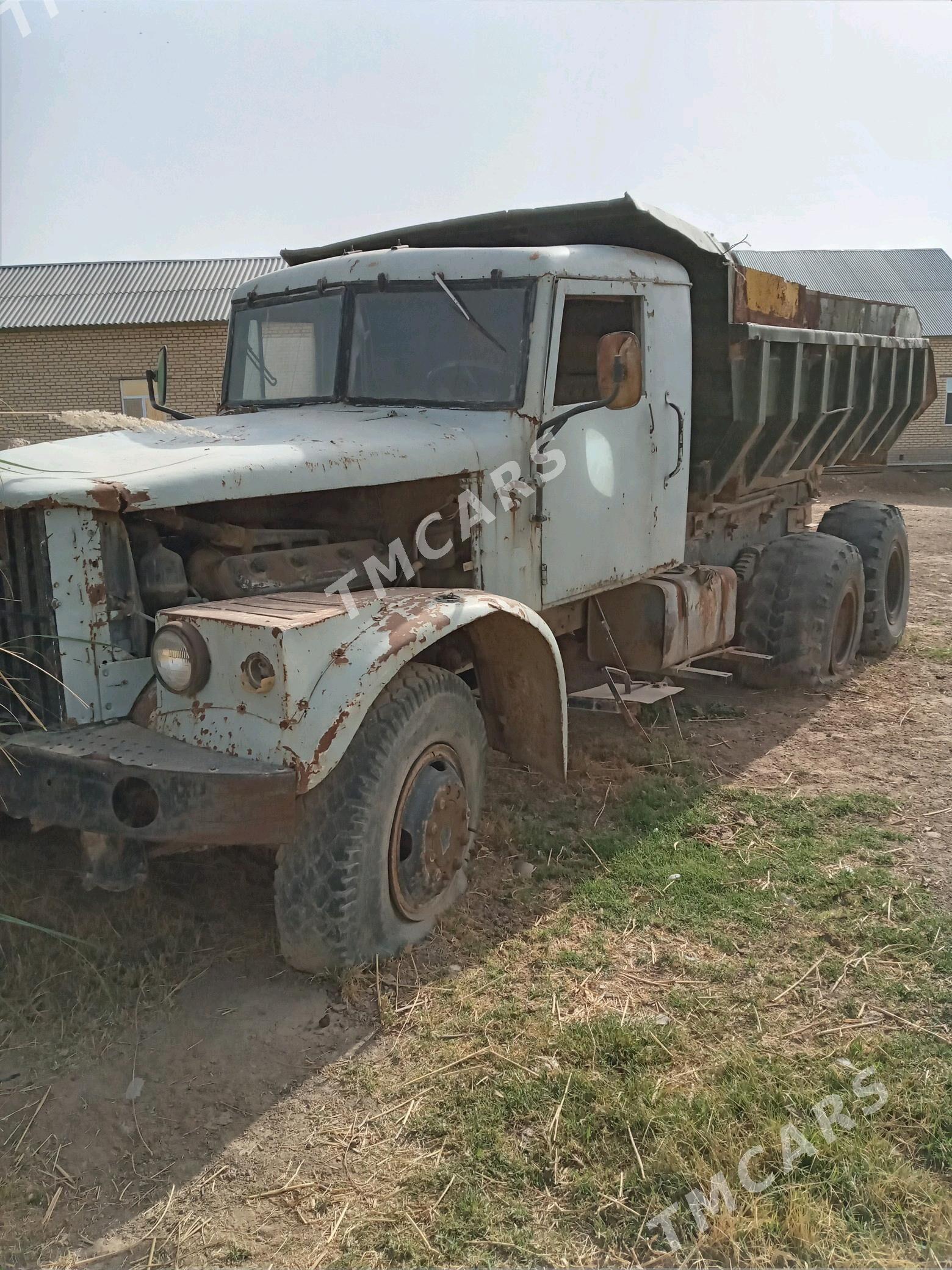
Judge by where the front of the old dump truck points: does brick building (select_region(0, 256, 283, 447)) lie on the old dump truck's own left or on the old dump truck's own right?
on the old dump truck's own right

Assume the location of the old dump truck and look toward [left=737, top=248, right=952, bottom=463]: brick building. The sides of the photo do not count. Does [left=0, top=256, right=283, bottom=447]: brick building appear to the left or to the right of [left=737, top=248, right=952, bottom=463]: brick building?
left

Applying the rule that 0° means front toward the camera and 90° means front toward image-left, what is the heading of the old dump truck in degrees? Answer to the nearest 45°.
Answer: approximately 45°

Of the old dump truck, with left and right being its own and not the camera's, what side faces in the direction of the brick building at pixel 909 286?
back

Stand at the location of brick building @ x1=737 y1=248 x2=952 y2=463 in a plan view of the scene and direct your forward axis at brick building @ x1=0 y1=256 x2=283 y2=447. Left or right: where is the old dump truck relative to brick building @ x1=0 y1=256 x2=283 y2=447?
left
